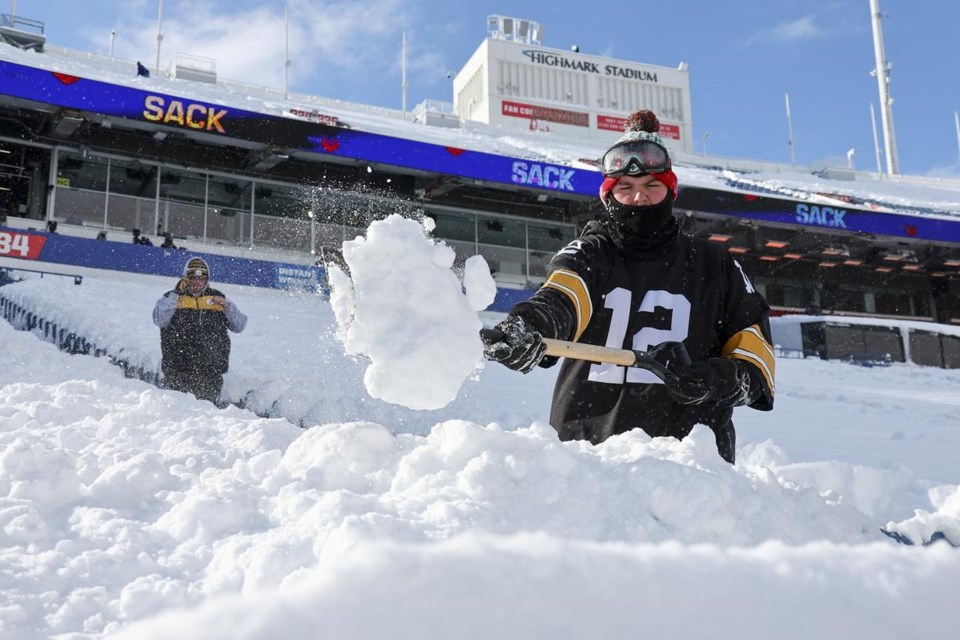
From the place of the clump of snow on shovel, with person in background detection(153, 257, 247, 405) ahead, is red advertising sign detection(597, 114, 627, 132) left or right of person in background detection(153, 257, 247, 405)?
right

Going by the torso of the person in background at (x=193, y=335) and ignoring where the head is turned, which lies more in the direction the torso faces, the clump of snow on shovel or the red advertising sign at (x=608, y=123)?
the clump of snow on shovel

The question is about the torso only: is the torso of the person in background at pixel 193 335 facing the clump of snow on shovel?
yes

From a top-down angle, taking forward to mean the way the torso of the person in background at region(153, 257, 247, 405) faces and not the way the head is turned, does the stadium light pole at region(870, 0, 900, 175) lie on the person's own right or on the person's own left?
on the person's own left

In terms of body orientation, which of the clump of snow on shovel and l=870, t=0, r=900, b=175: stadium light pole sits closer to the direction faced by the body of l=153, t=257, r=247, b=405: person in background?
the clump of snow on shovel

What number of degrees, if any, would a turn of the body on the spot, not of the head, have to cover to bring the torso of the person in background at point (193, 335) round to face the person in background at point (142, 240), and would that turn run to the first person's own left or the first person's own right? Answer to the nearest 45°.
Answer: approximately 180°

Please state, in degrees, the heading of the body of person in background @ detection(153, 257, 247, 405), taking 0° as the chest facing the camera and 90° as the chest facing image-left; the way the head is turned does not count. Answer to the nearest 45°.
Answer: approximately 0°
